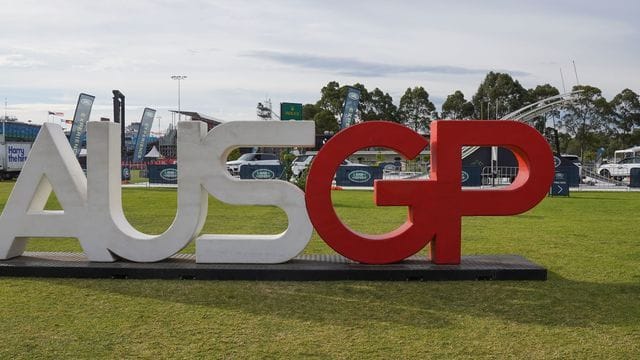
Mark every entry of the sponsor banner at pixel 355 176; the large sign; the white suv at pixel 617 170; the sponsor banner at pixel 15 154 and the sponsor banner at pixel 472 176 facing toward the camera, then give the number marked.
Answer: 4

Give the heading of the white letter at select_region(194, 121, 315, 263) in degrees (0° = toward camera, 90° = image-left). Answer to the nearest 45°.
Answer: approximately 0°

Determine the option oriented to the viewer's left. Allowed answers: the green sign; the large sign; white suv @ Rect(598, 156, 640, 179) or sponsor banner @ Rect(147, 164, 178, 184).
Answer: the white suv

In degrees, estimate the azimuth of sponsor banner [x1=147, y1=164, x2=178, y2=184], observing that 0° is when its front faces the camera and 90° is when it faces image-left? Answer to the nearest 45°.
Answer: approximately 0°

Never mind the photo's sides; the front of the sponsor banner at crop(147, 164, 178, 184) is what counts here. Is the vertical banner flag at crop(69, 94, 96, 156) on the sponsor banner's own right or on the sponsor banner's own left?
on the sponsor banner's own right

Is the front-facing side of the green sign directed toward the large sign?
yes

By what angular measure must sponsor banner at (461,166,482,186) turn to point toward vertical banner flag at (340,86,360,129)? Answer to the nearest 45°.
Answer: approximately 135° to its right

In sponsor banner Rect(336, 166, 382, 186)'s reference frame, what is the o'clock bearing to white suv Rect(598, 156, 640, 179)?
The white suv is roughly at 8 o'clock from the sponsor banner.

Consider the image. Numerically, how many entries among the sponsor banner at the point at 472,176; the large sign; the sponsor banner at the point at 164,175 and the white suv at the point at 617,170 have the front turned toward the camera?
3
